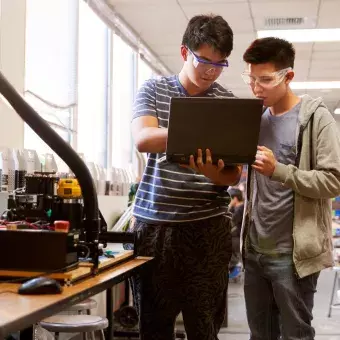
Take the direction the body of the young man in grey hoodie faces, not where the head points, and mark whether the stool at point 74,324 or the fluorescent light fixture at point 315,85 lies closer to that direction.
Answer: the stool

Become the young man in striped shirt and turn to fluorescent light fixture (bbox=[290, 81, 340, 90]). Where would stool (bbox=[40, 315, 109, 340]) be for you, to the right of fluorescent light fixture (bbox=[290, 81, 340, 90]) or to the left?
left

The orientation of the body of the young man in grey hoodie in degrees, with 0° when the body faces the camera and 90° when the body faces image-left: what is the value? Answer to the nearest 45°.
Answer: approximately 45°

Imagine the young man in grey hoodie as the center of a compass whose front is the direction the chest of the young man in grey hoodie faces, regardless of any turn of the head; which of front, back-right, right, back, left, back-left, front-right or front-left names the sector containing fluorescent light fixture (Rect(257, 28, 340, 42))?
back-right

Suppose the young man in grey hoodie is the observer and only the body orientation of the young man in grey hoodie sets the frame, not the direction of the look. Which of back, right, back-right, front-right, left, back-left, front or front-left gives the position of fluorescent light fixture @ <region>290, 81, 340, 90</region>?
back-right

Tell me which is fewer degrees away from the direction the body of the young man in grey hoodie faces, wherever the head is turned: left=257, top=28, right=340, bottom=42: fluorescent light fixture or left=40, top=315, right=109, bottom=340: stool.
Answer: the stool
